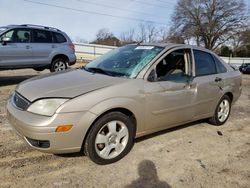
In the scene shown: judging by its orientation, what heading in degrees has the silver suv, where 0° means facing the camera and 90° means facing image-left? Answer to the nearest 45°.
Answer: approximately 90°

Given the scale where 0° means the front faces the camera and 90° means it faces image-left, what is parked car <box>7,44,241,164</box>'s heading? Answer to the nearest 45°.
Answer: approximately 45°

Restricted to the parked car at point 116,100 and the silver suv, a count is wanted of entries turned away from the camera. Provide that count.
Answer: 0

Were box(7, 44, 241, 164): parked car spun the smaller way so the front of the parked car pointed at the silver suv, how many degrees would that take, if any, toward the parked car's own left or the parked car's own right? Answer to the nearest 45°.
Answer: approximately 90° to the parked car's own right

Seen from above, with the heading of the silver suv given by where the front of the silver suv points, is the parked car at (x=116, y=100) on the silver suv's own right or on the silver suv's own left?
on the silver suv's own left
